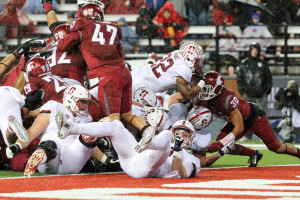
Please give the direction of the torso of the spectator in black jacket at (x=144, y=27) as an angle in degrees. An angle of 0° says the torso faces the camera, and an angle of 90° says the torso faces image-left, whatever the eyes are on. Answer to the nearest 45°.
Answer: approximately 0°

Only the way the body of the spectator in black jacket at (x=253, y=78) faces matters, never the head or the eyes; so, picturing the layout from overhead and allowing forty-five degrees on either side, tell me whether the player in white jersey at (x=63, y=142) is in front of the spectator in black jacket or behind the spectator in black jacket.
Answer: in front

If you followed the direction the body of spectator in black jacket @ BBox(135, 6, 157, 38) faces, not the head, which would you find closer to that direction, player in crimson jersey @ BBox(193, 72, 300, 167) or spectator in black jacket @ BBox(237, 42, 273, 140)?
the player in crimson jersey

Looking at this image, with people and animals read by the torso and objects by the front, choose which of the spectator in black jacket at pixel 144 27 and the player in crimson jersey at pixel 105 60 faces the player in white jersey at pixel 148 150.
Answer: the spectator in black jacket

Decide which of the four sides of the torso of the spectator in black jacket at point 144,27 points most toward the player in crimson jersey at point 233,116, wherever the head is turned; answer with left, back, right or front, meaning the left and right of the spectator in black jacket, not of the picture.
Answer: front

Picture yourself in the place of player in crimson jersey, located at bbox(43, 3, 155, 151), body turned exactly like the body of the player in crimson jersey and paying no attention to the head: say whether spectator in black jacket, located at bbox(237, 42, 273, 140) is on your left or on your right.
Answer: on your right

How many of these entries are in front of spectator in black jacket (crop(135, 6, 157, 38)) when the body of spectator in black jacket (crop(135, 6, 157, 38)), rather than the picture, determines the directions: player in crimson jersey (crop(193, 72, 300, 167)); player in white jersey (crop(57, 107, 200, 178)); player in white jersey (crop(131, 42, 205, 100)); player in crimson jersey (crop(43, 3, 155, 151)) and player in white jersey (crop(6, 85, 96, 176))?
5

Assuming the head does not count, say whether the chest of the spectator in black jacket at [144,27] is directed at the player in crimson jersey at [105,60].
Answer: yes

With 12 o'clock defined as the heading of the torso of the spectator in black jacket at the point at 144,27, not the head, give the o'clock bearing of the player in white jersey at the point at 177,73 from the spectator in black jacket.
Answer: The player in white jersey is roughly at 12 o'clock from the spectator in black jacket.

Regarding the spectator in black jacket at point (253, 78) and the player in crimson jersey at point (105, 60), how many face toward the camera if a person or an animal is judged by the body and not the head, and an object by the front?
1

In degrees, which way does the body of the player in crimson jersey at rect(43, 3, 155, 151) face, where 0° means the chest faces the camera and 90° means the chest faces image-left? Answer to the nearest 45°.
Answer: approximately 135°

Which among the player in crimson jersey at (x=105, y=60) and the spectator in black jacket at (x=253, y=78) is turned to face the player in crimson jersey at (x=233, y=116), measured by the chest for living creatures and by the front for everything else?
the spectator in black jacket

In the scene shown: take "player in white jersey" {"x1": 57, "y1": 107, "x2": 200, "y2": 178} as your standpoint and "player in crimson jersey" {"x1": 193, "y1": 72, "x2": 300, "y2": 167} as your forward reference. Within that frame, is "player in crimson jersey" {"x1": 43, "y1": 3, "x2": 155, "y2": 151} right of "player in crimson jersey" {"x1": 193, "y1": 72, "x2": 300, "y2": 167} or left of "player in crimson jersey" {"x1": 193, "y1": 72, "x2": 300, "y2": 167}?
left

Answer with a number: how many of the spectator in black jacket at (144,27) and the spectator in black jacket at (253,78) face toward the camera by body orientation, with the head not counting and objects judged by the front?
2
